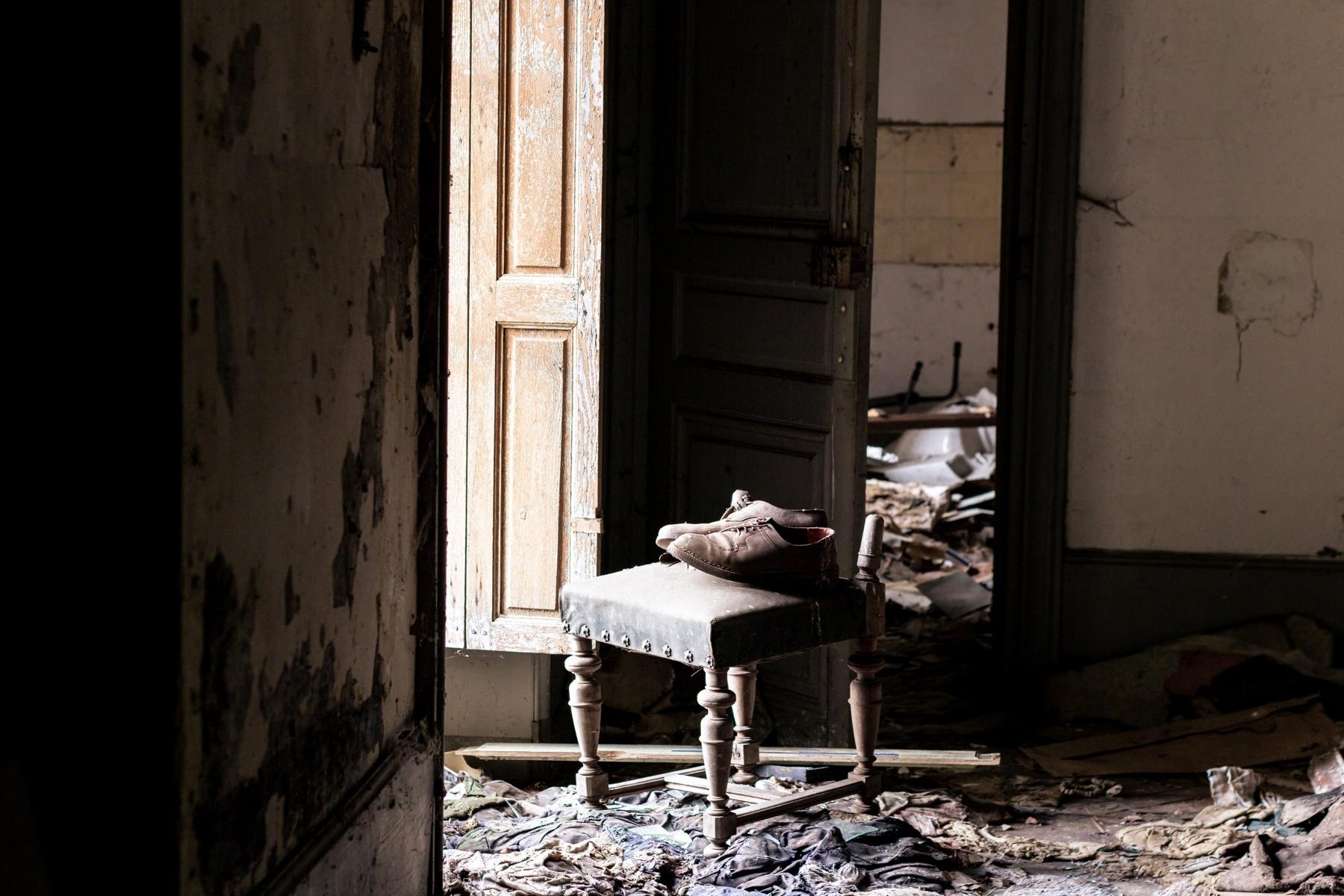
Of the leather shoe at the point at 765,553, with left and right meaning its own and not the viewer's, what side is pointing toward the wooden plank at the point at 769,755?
right

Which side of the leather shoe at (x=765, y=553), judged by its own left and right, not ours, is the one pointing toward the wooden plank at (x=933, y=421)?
right

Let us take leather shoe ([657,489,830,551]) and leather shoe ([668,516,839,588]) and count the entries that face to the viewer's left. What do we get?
2

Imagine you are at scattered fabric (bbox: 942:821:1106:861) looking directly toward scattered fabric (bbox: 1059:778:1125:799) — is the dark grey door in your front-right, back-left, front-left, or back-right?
front-left

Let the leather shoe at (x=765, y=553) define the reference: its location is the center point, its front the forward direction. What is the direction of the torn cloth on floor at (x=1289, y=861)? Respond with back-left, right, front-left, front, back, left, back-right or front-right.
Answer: back

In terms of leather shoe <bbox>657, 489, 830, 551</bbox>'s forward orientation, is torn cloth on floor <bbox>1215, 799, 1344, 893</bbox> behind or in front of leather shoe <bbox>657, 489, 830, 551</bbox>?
behind

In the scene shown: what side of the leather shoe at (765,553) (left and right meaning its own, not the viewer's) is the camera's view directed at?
left

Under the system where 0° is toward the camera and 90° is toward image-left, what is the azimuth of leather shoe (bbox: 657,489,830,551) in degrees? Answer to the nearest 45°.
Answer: approximately 90°

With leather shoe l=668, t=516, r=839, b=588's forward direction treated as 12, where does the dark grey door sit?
The dark grey door is roughly at 3 o'clock from the leather shoe.
